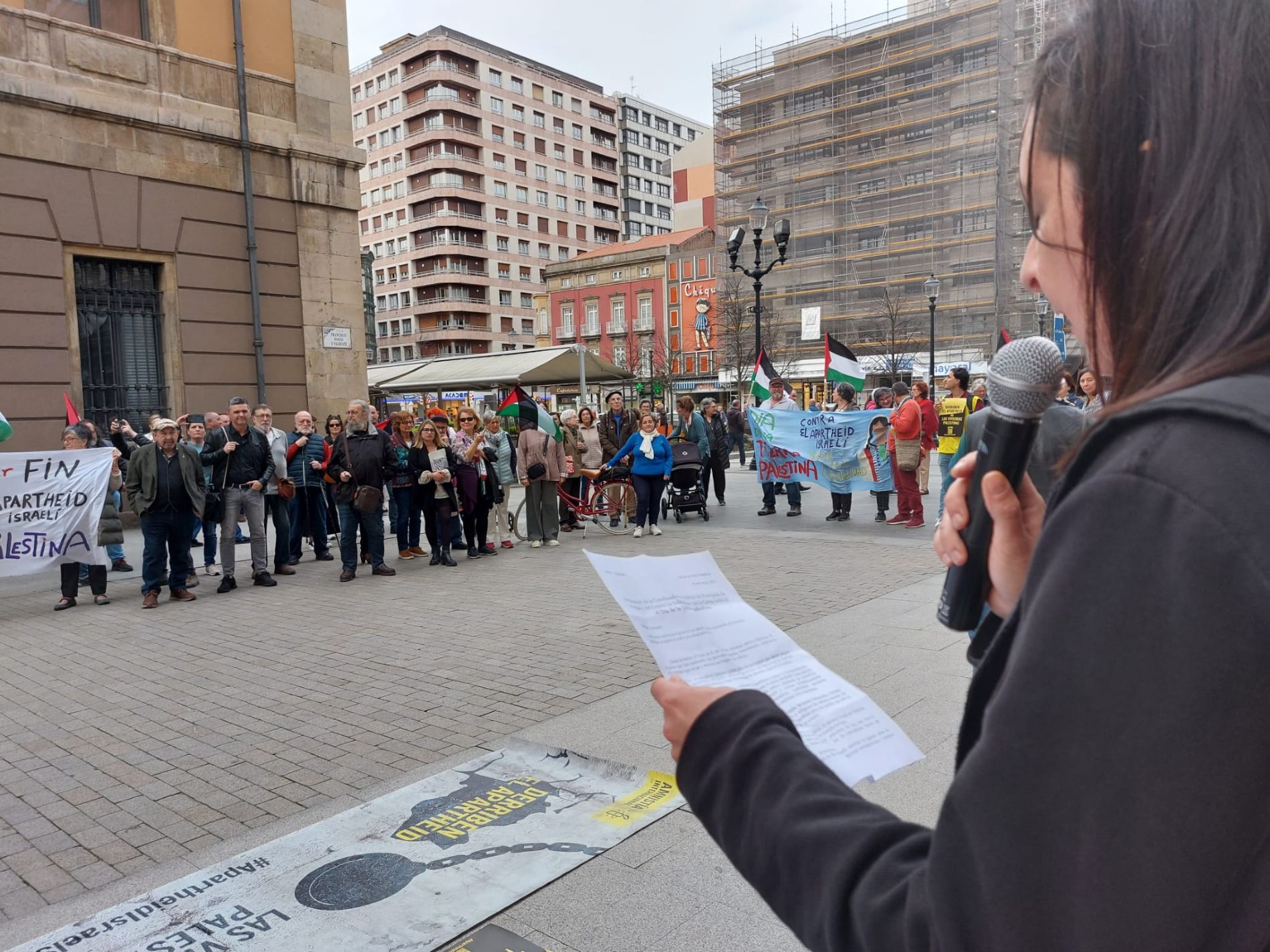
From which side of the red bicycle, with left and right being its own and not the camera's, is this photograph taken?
left

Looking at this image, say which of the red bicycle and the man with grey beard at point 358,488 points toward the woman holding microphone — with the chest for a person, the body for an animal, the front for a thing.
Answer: the man with grey beard

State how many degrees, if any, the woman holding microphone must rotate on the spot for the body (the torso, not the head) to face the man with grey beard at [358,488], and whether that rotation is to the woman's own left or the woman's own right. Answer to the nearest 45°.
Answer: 0° — they already face them

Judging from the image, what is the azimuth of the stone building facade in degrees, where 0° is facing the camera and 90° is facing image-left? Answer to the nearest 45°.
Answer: approximately 315°

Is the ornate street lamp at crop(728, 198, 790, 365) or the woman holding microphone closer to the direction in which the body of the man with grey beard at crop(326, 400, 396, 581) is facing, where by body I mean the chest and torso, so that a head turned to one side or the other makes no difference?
the woman holding microphone

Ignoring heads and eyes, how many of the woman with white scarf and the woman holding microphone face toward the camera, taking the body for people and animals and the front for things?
1
